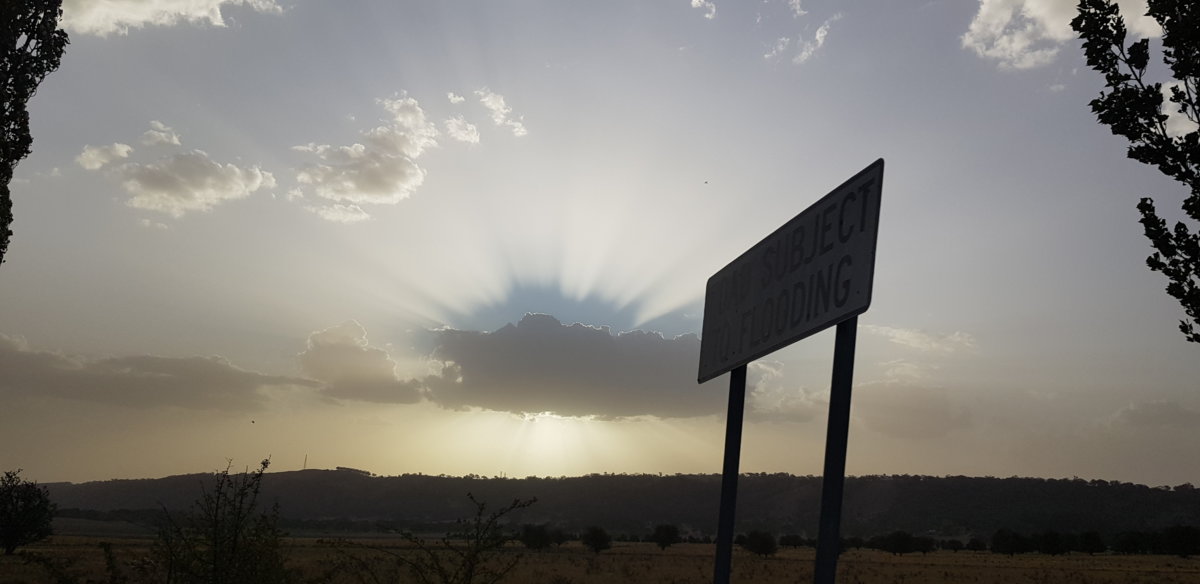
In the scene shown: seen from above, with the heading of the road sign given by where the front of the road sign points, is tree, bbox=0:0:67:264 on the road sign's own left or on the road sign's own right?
on the road sign's own right

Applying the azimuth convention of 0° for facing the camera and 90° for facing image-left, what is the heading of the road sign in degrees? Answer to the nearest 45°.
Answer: approximately 45°

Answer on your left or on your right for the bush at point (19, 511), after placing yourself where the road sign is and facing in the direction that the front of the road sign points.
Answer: on your right
